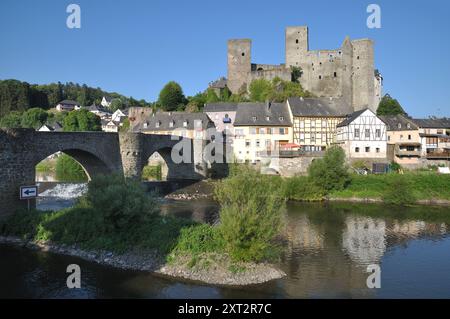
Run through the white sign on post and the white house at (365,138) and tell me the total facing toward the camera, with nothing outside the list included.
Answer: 2

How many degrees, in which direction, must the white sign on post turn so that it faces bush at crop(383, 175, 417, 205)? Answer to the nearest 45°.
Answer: approximately 90° to its left

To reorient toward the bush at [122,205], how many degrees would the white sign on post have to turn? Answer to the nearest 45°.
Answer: approximately 45° to its left

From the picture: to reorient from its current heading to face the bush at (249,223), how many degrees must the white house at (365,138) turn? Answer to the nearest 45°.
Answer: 0° — it already faces it

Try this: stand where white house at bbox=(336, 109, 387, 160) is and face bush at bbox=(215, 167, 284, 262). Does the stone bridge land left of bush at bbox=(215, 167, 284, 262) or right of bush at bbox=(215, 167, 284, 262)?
right

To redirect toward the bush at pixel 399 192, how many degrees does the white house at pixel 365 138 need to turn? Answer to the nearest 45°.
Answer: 0° — it already faces it

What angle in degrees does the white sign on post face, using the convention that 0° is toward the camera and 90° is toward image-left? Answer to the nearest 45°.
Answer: approximately 0°

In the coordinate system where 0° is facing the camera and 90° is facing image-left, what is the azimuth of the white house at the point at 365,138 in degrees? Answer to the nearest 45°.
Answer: approximately 0°
